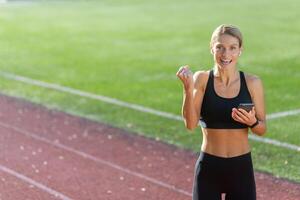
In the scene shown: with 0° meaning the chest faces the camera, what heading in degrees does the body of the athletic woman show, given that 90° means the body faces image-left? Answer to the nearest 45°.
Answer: approximately 0°
